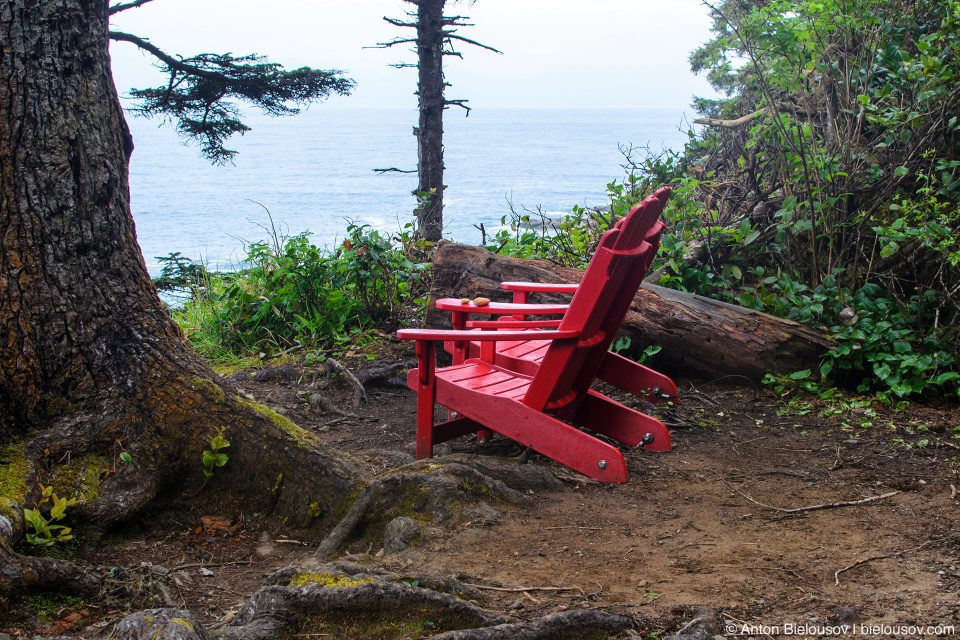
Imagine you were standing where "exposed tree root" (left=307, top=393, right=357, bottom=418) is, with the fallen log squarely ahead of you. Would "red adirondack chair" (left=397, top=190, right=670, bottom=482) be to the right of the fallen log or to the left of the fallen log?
right

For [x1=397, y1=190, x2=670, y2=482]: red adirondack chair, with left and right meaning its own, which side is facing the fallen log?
right

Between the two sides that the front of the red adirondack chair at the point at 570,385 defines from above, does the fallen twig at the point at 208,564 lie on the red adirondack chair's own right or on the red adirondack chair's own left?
on the red adirondack chair's own left

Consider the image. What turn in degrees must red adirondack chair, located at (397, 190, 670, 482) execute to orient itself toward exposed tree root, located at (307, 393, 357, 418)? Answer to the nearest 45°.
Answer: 0° — it already faces it

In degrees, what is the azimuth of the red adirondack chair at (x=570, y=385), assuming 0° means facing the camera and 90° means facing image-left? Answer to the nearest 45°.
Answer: approximately 135°

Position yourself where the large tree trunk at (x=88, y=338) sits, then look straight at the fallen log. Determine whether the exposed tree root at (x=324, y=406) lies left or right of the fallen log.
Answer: left

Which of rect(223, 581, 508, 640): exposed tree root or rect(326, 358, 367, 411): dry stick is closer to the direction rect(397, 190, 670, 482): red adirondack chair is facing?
the dry stick

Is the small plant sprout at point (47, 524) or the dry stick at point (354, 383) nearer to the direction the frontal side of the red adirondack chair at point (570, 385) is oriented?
the dry stick

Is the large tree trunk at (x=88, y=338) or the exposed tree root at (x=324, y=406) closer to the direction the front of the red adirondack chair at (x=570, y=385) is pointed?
the exposed tree root

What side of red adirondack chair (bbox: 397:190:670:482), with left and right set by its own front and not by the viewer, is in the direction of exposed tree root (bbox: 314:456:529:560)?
left

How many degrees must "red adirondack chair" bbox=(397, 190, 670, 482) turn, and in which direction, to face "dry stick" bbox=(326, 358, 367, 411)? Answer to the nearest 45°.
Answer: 0° — it already faces it

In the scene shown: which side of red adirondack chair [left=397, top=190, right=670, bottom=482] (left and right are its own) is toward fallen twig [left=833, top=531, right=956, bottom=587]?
back

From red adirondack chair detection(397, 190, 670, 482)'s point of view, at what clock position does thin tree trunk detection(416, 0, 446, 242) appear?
The thin tree trunk is roughly at 1 o'clock from the red adirondack chair.

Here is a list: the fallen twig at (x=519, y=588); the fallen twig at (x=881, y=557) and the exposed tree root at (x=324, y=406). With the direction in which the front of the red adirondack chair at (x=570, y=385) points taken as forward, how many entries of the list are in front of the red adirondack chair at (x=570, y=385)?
1

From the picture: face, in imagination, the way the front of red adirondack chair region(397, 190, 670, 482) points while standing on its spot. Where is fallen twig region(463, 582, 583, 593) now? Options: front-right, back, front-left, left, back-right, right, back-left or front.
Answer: back-left
